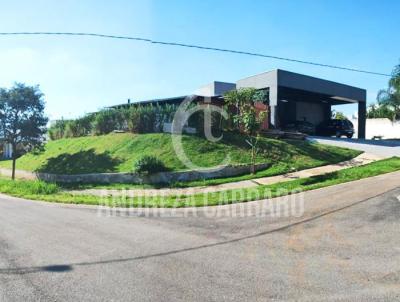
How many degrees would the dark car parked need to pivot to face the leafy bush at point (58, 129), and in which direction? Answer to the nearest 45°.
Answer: approximately 45° to its left

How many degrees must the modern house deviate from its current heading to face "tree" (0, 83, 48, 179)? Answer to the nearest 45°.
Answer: approximately 90° to its right

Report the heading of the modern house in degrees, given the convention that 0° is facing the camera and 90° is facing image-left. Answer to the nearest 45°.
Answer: approximately 315°

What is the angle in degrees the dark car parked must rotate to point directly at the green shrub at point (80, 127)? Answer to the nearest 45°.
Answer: approximately 45° to its left

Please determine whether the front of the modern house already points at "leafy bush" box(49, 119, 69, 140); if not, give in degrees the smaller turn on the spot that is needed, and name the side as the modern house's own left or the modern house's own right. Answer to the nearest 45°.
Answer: approximately 135° to the modern house's own right

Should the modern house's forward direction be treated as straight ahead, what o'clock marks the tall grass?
The tall grass is roughly at 3 o'clock from the modern house.

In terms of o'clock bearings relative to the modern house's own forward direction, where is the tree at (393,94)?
The tree is roughly at 9 o'clock from the modern house.

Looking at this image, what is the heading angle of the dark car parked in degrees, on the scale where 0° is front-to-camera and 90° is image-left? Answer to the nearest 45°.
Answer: approximately 135°

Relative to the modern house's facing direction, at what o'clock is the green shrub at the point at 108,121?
The green shrub is roughly at 4 o'clock from the modern house.
